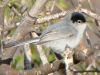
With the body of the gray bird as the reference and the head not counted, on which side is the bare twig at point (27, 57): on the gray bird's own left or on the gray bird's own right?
on the gray bird's own right

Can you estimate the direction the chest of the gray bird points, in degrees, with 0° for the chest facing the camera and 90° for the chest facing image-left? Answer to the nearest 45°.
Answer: approximately 270°

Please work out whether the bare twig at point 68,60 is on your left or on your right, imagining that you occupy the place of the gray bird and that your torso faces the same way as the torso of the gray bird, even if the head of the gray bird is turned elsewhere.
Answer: on your right
